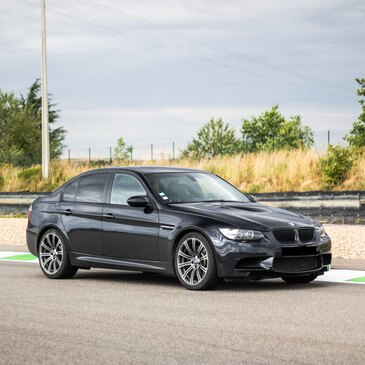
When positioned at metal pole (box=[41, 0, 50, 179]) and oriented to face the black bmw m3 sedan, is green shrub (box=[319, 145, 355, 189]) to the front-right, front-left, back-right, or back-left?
front-left

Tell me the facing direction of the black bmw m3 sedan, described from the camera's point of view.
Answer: facing the viewer and to the right of the viewer

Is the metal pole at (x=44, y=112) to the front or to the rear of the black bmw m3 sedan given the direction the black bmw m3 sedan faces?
to the rear

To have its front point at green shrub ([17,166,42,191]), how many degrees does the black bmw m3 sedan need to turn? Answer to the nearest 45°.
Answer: approximately 135° to its left

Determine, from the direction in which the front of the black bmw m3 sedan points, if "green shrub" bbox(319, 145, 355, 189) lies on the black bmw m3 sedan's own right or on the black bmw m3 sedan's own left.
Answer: on the black bmw m3 sedan's own left

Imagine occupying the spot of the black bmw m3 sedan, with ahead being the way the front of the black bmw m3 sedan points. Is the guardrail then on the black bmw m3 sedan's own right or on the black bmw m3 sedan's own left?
on the black bmw m3 sedan's own left
